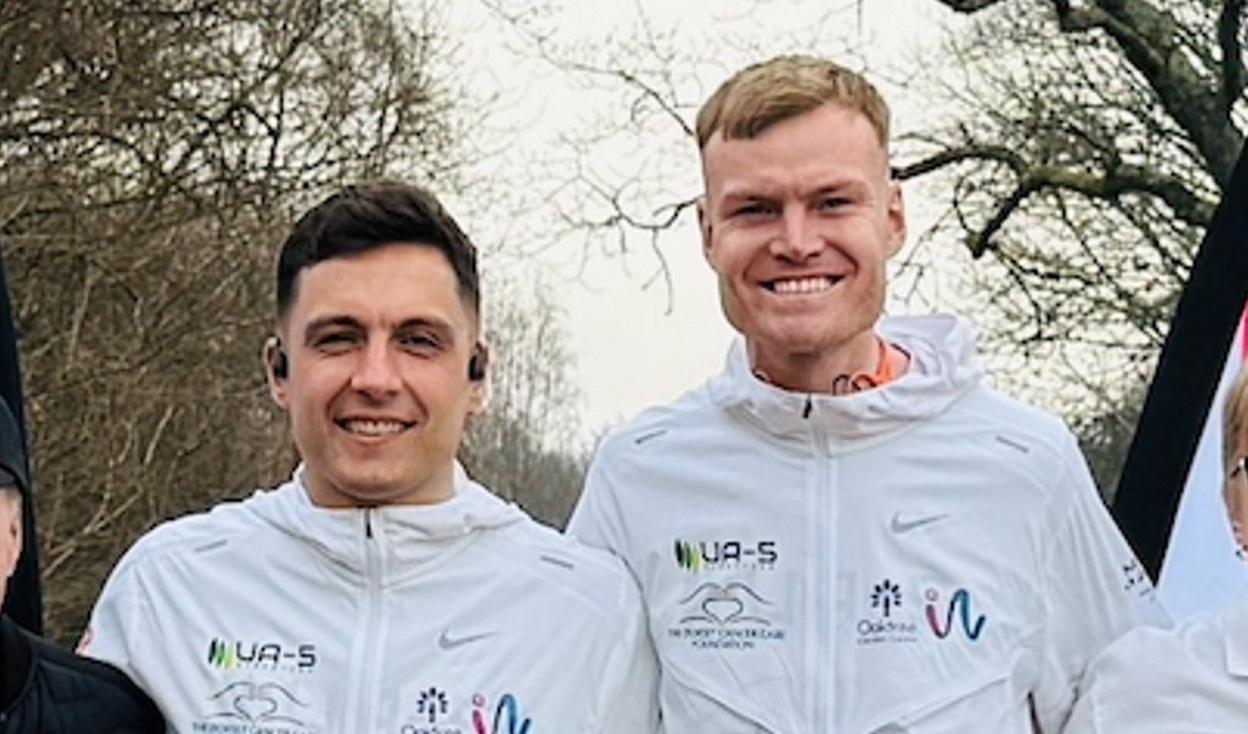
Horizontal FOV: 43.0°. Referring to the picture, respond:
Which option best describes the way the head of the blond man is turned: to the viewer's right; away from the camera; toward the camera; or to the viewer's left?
toward the camera

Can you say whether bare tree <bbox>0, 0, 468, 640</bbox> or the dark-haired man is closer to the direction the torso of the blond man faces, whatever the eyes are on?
the dark-haired man

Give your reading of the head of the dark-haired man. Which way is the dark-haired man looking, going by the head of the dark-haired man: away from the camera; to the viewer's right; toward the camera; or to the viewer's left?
toward the camera

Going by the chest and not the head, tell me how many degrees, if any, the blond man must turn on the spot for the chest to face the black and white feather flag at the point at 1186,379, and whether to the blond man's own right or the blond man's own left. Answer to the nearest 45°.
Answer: approximately 135° to the blond man's own left

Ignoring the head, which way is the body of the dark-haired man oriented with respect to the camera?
toward the camera

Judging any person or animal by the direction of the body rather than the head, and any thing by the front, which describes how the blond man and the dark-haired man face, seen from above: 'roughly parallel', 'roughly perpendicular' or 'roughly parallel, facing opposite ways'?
roughly parallel

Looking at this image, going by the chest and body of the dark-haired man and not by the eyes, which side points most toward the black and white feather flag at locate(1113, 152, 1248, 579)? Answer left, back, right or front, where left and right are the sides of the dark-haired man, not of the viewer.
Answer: left

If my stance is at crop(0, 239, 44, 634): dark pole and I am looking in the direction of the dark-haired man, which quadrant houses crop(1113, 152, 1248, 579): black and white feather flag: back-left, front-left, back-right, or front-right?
front-left

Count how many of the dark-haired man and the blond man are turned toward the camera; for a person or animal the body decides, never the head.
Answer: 2

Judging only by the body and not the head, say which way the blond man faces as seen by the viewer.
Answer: toward the camera

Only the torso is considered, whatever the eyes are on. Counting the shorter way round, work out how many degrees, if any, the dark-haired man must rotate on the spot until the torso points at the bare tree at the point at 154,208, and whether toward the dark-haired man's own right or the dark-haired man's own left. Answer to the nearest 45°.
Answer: approximately 180°
